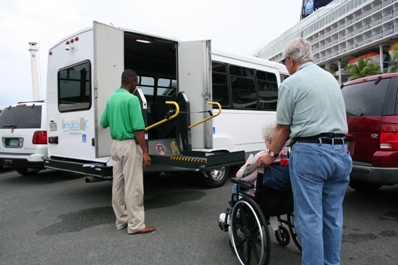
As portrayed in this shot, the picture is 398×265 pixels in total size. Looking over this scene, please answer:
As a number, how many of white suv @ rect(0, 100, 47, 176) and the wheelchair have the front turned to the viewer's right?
0

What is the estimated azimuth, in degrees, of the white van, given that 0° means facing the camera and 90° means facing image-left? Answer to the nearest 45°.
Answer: approximately 225°

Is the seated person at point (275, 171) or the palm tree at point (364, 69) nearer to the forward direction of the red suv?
the palm tree

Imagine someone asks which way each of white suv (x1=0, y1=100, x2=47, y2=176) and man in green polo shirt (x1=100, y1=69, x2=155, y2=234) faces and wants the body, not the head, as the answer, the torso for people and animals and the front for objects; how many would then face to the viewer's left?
0

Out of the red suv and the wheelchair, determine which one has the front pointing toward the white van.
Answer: the wheelchair

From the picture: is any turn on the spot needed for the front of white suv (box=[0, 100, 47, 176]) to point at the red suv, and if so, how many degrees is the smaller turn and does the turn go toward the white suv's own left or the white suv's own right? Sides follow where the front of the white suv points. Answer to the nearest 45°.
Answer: approximately 135° to the white suv's own right

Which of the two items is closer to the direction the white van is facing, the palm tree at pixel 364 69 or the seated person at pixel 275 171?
the palm tree

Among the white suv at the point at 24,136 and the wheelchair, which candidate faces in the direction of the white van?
the wheelchair

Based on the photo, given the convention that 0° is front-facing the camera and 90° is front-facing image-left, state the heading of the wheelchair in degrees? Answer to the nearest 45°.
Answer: approximately 135°

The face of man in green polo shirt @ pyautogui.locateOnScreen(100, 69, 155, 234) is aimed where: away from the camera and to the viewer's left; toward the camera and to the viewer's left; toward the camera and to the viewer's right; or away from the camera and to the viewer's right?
away from the camera and to the viewer's right

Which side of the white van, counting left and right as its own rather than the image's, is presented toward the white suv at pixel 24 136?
left

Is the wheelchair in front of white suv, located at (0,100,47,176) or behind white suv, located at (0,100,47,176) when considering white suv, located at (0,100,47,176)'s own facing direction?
behind

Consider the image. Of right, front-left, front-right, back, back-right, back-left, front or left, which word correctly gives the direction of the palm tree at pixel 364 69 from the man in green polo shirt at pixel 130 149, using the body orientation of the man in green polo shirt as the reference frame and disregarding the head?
front

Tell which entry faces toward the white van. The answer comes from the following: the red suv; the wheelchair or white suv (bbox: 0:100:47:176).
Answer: the wheelchair

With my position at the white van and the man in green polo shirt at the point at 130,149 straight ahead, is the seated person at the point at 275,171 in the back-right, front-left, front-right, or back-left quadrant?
front-left

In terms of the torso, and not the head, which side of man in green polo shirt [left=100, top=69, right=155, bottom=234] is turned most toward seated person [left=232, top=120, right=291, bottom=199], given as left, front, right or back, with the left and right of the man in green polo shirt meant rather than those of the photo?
right

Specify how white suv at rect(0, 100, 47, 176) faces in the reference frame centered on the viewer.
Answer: facing away from the viewer

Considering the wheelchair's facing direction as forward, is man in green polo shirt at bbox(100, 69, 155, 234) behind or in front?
in front

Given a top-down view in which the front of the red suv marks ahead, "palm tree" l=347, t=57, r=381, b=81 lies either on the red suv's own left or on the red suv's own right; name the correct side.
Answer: on the red suv's own left
